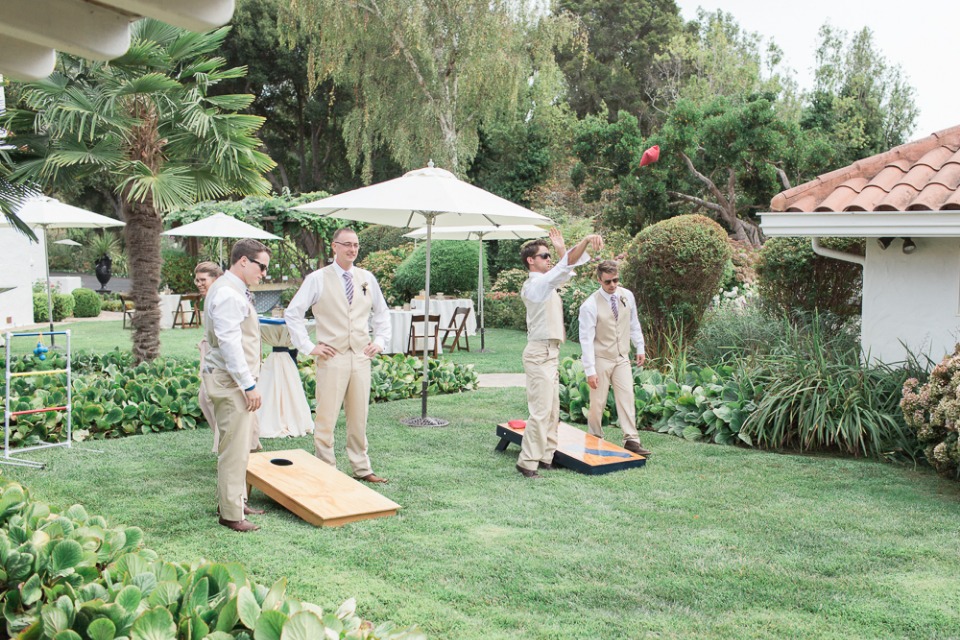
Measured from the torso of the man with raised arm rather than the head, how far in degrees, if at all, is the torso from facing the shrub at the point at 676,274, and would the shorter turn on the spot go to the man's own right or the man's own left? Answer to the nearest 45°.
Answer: approximately 90° to the man's own left

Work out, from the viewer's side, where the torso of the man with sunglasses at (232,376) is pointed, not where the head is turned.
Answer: to the viewer's right

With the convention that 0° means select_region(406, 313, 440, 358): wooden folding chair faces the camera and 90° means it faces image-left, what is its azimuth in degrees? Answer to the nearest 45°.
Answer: approximately 180°

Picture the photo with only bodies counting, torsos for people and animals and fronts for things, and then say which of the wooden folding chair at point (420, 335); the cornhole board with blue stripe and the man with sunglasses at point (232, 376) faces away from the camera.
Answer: the wooden folding chair

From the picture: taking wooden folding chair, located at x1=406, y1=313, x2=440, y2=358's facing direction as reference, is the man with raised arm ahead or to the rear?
to the rear

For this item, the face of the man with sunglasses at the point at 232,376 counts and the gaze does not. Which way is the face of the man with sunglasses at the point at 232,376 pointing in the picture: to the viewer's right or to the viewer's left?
to the viewer's right

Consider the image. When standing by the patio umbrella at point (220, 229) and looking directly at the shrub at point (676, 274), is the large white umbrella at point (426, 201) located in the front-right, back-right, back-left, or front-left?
front-right

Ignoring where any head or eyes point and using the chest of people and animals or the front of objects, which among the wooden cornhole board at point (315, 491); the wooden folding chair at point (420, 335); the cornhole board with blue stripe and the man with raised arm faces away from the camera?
the wooden folding chair

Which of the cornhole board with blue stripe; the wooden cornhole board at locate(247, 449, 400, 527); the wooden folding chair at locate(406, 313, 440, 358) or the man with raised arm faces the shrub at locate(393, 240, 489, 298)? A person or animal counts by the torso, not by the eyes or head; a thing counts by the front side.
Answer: the wooden folding chair
